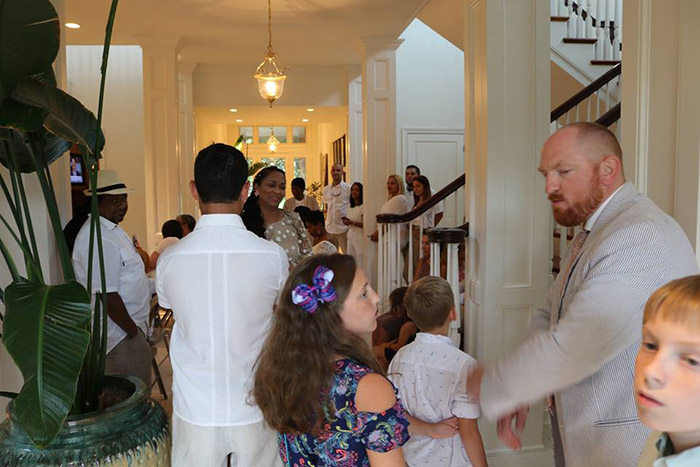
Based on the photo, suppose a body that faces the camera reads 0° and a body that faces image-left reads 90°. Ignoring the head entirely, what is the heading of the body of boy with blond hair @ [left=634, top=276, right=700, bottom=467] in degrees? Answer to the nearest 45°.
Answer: approximately 45°

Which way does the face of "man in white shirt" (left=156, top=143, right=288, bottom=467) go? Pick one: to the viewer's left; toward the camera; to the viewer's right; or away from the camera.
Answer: away from the camera

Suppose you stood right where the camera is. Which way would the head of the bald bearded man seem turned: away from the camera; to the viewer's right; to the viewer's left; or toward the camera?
to the viewer's left

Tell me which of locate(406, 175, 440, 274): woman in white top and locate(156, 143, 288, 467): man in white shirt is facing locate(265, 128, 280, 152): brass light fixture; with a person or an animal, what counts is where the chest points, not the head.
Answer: the man in white shirt

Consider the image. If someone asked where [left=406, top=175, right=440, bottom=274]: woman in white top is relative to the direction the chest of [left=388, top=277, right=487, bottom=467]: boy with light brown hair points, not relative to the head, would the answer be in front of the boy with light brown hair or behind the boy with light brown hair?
in front

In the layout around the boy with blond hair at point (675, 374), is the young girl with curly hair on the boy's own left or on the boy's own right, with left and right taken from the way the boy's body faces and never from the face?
on the boy's own right

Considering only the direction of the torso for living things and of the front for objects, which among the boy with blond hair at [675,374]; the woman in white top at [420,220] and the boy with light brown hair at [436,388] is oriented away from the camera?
the boy with light brown hair at [436,388]

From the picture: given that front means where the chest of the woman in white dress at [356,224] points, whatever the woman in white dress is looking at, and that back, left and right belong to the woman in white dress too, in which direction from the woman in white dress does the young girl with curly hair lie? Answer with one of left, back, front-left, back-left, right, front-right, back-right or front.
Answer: front-left

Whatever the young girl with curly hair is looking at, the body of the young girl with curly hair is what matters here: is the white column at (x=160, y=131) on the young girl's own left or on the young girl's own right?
on the young girl's own left

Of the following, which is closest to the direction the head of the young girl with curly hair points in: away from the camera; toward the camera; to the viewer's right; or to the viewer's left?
to the viewer's right

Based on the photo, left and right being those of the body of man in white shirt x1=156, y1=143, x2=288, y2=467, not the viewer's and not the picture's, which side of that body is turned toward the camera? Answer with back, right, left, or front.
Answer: back

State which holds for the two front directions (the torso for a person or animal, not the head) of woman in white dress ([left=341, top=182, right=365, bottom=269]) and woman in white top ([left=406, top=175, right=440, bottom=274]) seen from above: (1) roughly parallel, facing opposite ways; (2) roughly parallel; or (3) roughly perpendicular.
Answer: roughly parallel

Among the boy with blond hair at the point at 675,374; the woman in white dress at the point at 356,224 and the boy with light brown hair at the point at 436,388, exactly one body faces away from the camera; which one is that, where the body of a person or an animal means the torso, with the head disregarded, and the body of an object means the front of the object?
the boy with light brown hair at the point at 436,388

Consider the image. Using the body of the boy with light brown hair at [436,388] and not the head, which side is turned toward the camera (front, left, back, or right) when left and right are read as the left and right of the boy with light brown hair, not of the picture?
back

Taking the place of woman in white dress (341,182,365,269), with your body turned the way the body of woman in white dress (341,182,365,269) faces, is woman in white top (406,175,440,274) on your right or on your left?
on your left

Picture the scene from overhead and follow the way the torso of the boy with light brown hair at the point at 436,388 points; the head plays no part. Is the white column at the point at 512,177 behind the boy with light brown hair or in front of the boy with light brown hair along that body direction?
in front

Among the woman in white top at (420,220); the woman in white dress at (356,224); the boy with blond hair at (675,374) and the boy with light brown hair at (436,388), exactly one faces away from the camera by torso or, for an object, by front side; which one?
the boy with light brown hair at (436,388)

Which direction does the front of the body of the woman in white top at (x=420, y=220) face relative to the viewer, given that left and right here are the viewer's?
facing the viewer and to the left of the viewer
